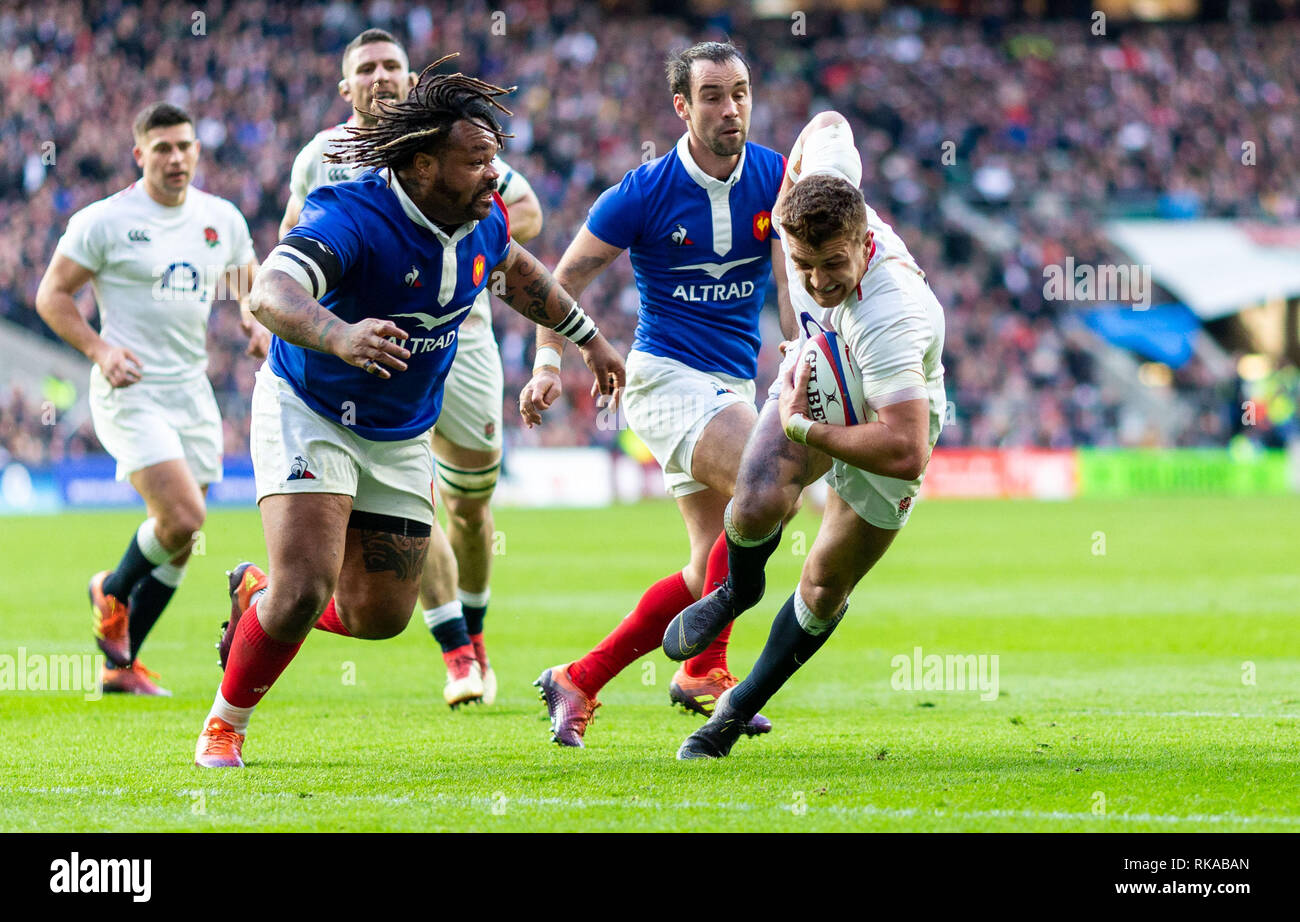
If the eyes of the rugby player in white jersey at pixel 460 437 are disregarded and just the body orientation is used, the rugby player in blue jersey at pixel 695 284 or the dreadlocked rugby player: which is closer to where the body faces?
the dreadlocked rugby player

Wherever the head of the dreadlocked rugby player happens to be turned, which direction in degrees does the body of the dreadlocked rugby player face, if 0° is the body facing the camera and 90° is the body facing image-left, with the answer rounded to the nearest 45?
approximately 315°

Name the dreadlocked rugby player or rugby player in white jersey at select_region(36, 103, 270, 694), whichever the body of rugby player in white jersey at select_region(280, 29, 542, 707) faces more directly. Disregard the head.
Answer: the dreadlocked rugby player

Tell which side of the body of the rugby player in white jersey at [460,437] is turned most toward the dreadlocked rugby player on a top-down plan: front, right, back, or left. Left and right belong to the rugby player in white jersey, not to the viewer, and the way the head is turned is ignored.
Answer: front

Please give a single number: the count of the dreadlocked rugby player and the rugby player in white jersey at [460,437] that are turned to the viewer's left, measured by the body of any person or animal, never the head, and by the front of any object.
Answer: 0

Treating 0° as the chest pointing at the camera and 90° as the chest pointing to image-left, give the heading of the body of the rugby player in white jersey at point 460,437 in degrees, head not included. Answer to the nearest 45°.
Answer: approximately 0°

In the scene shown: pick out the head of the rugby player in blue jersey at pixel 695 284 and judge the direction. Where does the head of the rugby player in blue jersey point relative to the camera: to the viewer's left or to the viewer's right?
to the viewer's right

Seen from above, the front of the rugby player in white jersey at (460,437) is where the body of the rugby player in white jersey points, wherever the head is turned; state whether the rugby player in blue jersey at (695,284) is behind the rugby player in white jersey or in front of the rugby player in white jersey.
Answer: in front

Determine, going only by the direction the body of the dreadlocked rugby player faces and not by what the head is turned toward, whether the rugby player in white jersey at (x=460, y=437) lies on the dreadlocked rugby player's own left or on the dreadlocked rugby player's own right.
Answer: on the dreadlocked rugby player's own left
